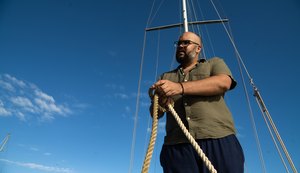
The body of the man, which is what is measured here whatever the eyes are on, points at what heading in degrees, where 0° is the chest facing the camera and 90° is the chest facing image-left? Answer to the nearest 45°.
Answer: approximately 45°
